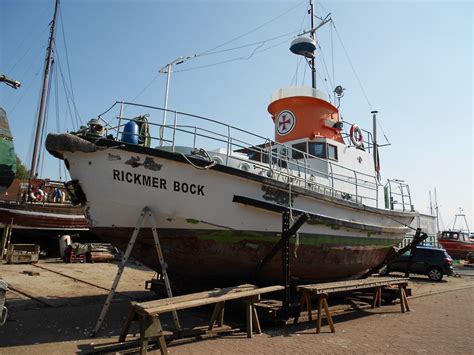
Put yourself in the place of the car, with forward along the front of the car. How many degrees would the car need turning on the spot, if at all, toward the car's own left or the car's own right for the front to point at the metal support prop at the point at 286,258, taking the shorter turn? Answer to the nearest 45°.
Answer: approximately 135° to the car's own left

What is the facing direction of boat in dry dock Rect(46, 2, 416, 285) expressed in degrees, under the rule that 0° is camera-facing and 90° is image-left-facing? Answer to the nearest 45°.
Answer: approximately 45°

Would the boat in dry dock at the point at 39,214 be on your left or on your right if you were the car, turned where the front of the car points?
on your left
